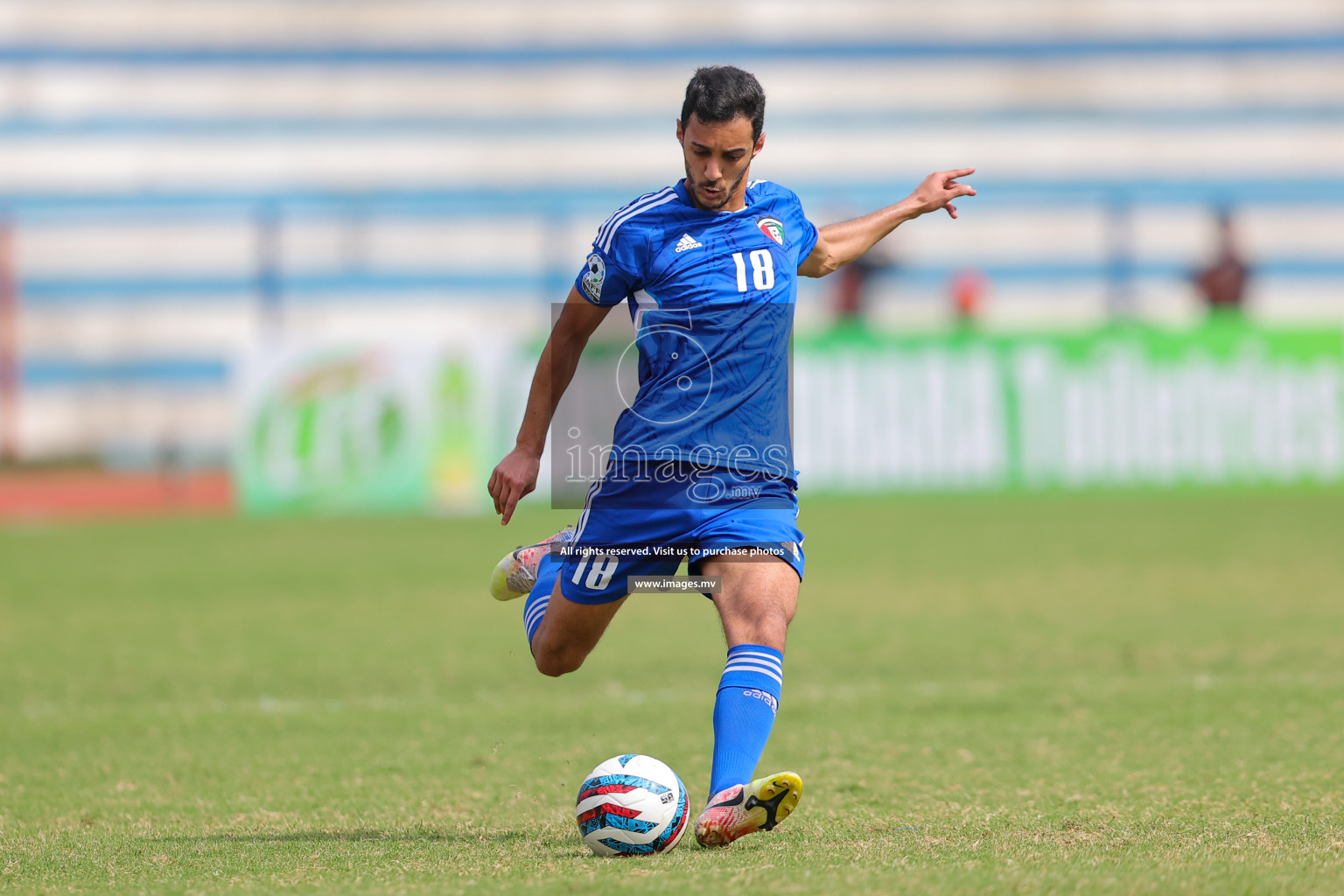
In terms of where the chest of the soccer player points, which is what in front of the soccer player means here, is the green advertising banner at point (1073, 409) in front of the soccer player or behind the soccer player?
behind

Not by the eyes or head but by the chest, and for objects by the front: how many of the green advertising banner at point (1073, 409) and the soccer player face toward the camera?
2

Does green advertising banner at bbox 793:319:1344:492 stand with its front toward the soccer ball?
yes

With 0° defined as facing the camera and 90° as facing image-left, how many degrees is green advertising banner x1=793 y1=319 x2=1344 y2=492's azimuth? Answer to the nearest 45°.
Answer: approximately 0°

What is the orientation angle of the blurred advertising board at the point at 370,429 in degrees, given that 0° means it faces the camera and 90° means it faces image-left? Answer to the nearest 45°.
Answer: approximately 0°

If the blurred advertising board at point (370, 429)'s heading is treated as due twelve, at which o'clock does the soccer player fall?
The soccer player is roughly at 12 o'clock from the blurred advertising board.

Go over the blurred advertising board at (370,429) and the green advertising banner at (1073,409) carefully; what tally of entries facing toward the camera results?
2

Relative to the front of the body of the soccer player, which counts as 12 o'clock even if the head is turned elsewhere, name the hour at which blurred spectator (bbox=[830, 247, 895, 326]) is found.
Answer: The blurred spectator is roughly at 6 o'clock from the soccer player.

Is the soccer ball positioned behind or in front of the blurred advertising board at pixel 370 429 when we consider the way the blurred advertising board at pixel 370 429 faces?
in front
